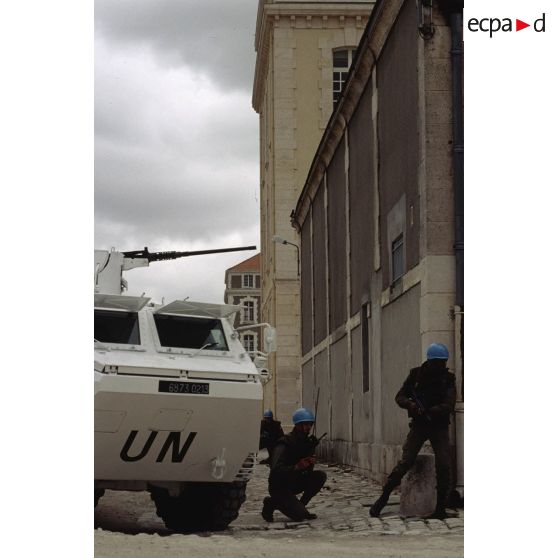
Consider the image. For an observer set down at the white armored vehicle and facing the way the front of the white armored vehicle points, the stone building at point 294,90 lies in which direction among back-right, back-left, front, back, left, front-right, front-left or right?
back

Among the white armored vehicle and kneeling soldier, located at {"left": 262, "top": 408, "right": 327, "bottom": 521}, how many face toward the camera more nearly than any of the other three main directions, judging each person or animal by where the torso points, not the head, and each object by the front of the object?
1

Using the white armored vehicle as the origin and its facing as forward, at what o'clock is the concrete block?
The concrete block is roughly at 9 o'clock from the white armored vehicle.

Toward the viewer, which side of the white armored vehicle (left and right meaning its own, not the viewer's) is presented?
front

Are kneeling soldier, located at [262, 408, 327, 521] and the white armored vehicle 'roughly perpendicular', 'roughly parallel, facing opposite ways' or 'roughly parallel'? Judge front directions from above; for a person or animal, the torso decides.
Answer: roughly perpendicular
